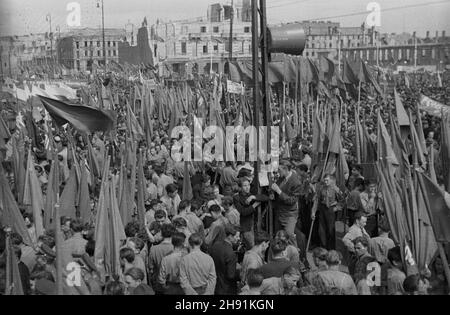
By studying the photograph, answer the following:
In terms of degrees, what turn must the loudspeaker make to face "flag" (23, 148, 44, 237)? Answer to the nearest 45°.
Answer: approximately 180°

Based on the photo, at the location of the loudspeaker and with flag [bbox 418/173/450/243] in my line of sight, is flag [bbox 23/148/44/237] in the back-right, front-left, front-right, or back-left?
back-right

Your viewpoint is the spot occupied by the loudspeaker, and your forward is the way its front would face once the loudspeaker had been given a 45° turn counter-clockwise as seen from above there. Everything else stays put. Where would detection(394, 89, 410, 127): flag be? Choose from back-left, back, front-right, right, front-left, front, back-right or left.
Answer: front

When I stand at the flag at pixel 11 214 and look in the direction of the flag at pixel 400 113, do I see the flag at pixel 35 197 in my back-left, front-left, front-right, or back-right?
front-left

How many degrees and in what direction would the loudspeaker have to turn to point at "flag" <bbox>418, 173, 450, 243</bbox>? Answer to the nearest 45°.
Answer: approximately 45° to its right

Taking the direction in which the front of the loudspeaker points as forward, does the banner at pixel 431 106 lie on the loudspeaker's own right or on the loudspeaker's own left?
on the loudspeaker's own left

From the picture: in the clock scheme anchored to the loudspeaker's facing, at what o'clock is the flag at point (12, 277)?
The flag is roughly at 4 o'clock from the loudspeaker.

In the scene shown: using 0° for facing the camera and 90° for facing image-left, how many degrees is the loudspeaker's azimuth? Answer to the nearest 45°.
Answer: approximately 270°

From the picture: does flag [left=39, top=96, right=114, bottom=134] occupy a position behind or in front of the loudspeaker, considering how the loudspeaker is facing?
behind
